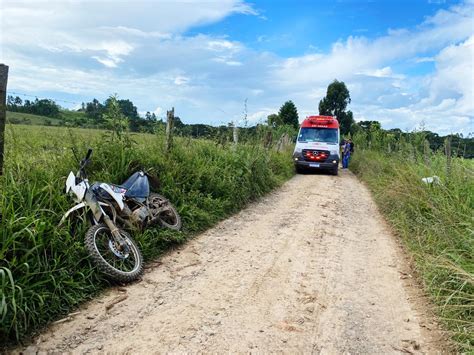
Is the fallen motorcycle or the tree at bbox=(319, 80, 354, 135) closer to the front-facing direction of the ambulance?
the fallen motorcycle

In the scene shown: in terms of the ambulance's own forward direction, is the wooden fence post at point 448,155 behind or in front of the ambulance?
in front

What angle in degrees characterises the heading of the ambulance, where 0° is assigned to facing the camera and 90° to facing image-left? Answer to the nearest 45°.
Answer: approximately 0°

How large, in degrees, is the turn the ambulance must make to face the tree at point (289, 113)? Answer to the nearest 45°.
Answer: approximately 180°

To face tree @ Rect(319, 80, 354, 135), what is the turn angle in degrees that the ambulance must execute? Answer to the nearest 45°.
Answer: approximately 180°

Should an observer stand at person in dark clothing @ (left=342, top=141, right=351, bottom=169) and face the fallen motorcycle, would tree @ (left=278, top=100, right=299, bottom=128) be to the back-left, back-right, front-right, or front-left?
back-right

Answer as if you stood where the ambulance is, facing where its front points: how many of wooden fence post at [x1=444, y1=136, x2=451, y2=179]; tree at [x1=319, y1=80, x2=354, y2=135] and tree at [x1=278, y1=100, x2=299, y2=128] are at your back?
2

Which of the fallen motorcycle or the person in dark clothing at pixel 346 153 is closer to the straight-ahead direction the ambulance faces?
the fallen motorcycle
